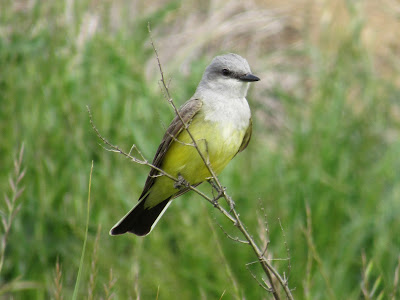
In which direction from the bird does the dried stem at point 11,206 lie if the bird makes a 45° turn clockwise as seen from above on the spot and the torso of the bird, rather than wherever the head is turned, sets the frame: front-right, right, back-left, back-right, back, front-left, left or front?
front-right

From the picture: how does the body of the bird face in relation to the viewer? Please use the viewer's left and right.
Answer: facing the viewer and to the right of the viewer
